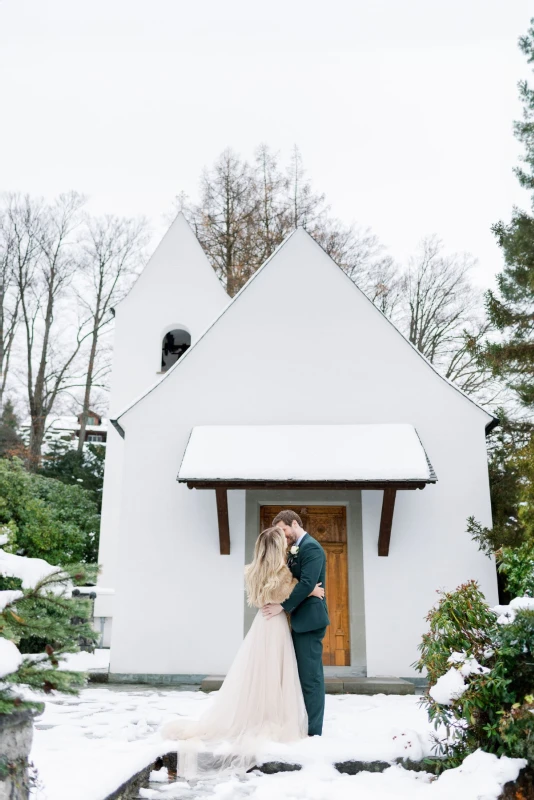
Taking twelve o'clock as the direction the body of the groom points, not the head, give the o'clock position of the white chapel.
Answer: The white chapel is roughly at 3 o'clock from the groom.

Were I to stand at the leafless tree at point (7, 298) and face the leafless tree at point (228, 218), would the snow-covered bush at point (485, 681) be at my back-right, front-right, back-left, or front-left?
front-right

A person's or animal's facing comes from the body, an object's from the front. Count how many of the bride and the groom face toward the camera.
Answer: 0

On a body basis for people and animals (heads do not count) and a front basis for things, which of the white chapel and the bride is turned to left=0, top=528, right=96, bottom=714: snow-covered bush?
the white chapel

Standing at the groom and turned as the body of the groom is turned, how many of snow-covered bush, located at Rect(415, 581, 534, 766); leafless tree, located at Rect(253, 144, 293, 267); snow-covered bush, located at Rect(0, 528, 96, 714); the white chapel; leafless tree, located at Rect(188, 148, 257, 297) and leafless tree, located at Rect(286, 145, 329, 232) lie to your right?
4

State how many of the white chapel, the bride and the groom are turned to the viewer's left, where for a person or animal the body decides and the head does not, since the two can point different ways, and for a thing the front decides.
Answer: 1

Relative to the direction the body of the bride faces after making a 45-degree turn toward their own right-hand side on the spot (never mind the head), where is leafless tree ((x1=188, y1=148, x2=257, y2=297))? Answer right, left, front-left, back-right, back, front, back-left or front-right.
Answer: left

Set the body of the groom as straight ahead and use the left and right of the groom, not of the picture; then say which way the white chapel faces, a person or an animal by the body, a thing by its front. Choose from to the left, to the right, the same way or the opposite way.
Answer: to the left

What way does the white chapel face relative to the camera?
toward the camera

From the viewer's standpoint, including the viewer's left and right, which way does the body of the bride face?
facing away from the viewer and to the right of the viewer

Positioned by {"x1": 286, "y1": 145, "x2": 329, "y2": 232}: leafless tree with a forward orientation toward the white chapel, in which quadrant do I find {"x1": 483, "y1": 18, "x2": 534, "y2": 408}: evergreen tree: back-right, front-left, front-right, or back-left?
front-left

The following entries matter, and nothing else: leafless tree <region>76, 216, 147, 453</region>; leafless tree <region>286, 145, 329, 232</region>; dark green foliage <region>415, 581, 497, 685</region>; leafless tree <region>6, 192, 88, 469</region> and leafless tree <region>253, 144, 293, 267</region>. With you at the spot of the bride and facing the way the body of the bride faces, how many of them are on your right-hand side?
1

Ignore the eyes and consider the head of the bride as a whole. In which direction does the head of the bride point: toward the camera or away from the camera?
away from the camera

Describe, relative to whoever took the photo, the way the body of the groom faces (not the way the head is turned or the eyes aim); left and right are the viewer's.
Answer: facing to the left of the viewer

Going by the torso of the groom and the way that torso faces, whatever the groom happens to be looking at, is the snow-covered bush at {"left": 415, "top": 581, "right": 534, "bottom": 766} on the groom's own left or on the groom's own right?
on the groom's own left

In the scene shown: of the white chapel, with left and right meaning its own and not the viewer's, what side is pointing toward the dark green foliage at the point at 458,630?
front
